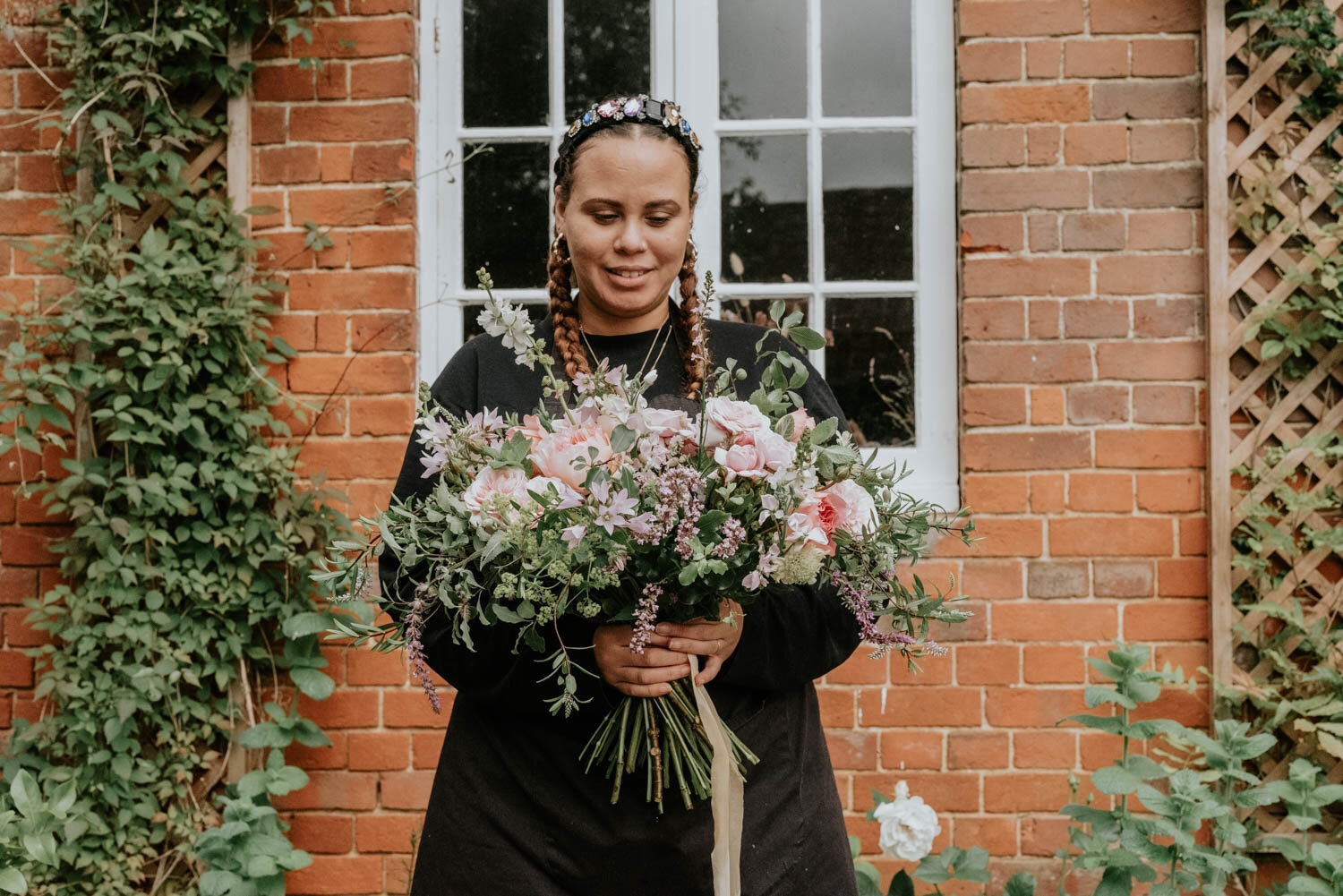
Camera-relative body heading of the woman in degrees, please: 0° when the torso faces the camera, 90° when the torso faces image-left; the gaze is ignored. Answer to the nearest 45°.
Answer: approximately 0°

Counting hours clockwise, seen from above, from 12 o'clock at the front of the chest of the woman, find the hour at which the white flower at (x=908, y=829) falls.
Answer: The white flower is roughly at 7 o'clock from the woman.

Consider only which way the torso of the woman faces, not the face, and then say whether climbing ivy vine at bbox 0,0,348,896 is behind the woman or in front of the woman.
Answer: behind

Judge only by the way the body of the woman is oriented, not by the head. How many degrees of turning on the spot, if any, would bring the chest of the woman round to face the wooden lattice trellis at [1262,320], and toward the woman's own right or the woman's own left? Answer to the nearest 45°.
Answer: approximately 135° to the woman's own left
